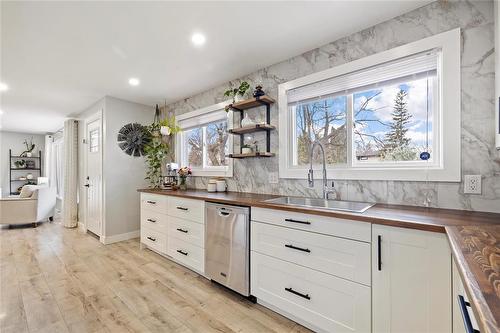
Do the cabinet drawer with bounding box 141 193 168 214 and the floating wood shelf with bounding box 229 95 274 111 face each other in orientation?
no

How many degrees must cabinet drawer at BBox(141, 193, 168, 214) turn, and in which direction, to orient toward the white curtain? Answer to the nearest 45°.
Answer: approximately 90° to its right

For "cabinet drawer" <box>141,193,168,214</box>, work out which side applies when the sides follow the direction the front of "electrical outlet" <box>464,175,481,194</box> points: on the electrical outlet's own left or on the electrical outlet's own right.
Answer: on the electrical outlet's own right

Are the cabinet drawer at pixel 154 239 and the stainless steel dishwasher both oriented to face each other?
no

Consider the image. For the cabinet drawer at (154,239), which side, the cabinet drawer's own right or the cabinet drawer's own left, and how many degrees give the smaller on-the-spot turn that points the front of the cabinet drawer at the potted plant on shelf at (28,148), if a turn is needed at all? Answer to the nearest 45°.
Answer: approximately 90° to the cabinet drawer's own right

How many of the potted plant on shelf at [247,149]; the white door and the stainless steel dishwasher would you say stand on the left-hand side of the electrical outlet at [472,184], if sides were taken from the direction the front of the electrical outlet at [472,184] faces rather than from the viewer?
0

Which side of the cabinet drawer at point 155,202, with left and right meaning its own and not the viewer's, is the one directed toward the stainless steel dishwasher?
left

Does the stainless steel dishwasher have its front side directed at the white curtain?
no

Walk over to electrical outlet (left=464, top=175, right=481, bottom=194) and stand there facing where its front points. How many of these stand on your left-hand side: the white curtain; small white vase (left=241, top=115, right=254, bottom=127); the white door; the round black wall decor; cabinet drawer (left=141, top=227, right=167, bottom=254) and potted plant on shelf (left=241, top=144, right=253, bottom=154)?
0

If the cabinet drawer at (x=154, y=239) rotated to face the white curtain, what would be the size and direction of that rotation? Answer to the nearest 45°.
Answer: approximately 90° to its right

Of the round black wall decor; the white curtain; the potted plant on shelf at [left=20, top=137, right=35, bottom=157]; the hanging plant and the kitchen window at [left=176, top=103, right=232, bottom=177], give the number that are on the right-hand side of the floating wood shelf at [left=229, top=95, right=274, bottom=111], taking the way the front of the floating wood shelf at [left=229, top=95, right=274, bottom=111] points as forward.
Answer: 5

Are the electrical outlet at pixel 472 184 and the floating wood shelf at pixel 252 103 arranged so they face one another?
no

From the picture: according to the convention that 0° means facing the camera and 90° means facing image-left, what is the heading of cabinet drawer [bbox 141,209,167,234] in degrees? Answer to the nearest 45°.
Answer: approximately 45°

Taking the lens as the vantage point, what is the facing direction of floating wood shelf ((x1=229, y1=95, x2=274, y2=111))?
facing the viewer and to the left of the viewer

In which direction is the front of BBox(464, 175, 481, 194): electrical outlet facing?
toward the camera

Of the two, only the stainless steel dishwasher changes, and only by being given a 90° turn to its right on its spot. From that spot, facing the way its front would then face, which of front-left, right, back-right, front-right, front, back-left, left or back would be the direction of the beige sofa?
front

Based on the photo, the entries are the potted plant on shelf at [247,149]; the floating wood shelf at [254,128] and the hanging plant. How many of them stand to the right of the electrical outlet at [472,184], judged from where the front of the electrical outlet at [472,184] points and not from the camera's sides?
3

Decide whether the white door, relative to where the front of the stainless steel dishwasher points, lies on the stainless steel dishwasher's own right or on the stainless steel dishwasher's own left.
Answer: on the stainless steel dishwasher's own right

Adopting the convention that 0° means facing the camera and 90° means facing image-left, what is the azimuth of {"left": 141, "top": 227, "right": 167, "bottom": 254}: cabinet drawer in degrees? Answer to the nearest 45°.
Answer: approximately 45°
